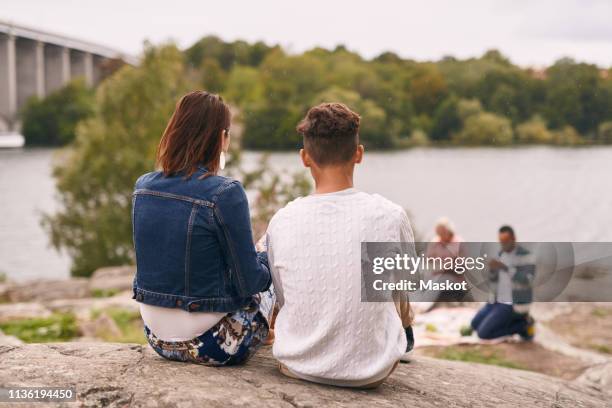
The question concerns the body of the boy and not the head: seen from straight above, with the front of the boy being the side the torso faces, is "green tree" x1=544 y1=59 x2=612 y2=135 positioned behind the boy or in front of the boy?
in front

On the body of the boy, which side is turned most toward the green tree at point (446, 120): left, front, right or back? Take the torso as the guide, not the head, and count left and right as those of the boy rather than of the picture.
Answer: front

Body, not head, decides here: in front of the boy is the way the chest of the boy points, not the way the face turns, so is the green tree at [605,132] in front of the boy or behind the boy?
in front

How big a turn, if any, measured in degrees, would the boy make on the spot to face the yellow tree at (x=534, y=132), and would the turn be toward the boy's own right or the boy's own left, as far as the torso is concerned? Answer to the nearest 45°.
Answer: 0° — they already face it

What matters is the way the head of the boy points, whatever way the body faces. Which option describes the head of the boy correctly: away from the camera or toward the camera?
away from the camera

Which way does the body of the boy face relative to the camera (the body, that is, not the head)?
away from the camera
